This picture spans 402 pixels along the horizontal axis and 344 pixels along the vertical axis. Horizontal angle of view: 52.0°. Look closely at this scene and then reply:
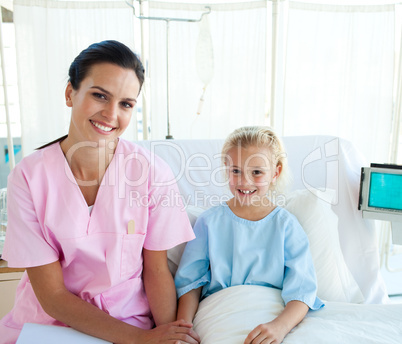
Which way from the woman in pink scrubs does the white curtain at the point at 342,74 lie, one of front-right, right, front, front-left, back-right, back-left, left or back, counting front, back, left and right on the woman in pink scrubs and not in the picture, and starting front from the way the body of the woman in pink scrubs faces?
back-left

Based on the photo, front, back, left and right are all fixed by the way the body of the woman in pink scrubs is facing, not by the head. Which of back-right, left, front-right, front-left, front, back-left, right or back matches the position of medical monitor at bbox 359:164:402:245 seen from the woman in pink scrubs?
left

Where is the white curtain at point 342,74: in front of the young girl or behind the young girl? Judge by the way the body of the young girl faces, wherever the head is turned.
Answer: behind

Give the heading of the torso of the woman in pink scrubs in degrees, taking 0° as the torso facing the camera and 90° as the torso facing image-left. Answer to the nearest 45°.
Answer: approximately 0°

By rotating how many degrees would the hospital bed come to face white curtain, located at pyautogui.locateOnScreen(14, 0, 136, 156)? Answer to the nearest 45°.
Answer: approximately 135° to its right

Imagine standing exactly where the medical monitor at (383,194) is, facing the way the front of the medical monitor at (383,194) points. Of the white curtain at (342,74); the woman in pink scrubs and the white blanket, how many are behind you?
1

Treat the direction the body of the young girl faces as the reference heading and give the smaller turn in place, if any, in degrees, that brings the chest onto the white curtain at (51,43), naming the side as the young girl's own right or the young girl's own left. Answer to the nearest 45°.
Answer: approximately 135° to the young girl's own right

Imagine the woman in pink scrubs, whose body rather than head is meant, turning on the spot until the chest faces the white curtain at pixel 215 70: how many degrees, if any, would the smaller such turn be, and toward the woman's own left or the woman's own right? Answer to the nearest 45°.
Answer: approximately 135° to the woman's own left
